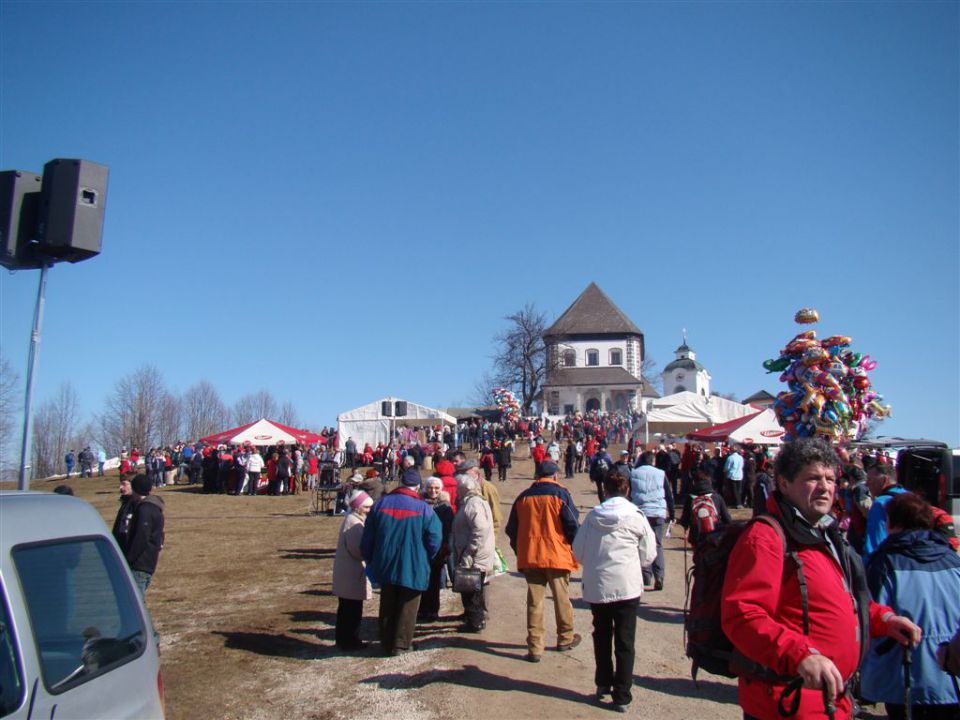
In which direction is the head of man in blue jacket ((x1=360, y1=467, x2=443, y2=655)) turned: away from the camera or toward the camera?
away from the camera

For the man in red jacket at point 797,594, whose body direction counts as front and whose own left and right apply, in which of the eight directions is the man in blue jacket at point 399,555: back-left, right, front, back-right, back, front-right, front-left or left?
back

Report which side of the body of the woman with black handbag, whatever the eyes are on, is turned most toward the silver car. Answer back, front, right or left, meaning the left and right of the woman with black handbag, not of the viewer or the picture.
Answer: left

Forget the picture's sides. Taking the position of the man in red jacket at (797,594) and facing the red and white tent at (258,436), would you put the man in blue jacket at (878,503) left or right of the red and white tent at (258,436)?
right

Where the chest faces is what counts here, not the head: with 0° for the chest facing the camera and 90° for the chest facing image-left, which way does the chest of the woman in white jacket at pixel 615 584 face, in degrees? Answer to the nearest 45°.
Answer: approximately 180°

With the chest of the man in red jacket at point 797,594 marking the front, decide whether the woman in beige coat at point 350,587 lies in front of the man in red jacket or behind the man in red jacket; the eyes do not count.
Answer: behind

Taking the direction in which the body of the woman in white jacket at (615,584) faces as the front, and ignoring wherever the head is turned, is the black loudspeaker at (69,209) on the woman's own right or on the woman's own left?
on the woman's own left
